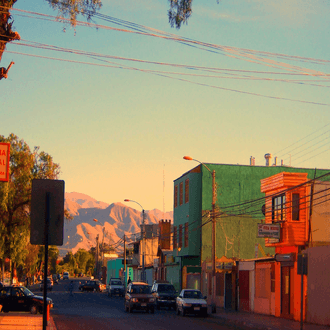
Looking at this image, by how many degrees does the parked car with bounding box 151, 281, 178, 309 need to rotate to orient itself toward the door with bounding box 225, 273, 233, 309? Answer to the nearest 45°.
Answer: approximately 90° to its left

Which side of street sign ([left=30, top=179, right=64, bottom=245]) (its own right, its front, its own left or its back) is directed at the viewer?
back

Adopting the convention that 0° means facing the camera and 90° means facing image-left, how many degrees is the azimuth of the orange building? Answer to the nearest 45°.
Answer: approximately 45°

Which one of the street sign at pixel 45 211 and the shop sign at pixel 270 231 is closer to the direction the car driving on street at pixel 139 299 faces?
the street sign
